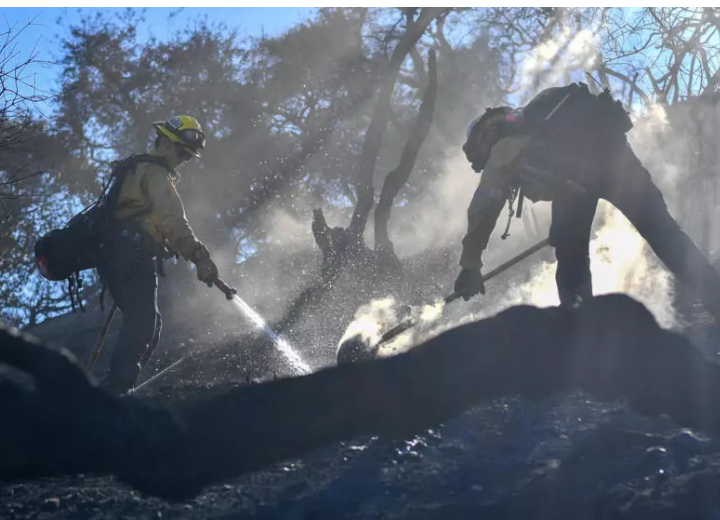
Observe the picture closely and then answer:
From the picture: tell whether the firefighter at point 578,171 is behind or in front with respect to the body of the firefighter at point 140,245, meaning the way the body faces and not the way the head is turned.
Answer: in front

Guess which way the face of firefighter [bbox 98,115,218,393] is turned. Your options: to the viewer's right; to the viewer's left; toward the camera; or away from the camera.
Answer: to the viewer's right

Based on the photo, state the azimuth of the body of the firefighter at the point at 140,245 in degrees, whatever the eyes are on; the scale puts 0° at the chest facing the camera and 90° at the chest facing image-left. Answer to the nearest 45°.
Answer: approximately 270°

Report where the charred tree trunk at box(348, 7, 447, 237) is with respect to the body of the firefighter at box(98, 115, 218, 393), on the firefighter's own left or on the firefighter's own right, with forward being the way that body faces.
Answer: on the firefighter's own left
